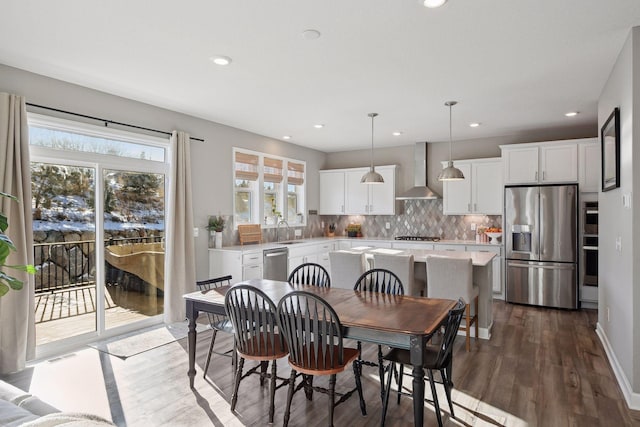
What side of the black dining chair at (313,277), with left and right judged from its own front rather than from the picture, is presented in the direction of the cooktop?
back

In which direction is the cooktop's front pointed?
toward the camera

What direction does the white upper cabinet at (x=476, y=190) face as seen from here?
toward the camera

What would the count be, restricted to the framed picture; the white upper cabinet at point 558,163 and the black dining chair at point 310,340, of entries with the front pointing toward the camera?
1

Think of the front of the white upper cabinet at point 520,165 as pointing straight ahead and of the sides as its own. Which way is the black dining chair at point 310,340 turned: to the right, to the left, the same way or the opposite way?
the opposite way

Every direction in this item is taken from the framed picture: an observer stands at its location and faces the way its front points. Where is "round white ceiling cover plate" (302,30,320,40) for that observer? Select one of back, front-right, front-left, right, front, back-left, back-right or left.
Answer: front-left

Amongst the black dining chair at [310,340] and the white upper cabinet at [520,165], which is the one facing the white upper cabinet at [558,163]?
the black dining chair

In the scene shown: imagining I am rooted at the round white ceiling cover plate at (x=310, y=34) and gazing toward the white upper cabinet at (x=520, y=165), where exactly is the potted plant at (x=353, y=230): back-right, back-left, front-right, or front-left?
front-left

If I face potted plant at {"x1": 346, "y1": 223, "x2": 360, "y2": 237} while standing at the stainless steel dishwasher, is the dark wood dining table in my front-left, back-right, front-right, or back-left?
back-right

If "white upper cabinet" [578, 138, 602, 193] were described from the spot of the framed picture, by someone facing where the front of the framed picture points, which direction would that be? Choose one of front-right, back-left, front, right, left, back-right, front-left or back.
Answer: right

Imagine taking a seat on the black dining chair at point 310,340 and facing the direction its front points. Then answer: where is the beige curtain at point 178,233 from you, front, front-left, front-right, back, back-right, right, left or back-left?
left

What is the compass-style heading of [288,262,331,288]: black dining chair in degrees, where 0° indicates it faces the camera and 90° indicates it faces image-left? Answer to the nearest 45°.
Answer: approximately 45°

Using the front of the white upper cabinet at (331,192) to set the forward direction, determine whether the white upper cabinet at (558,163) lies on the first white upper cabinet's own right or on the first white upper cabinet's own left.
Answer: on the first white upper cabinet's own left

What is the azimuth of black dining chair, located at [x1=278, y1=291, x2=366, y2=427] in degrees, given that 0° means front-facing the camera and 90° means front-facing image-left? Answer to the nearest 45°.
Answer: approximately 225°

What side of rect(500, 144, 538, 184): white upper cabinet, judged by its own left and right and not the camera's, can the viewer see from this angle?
front

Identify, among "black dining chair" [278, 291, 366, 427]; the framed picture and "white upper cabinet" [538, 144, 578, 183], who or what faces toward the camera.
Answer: the white upper cabinet

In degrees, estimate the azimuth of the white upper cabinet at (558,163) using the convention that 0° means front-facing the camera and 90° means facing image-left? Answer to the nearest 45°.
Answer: approximately 0°

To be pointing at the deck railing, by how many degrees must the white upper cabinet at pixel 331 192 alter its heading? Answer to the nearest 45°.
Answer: approximately 45° to its right

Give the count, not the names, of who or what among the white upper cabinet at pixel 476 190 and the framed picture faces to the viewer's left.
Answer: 1

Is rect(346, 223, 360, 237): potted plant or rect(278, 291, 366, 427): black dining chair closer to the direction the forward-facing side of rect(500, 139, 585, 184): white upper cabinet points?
the black dining chair
